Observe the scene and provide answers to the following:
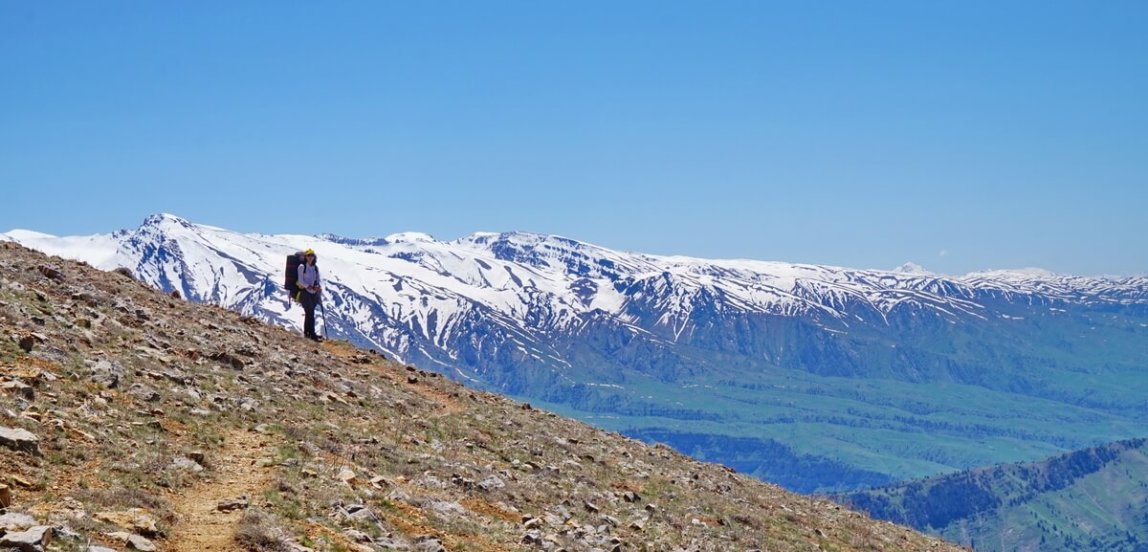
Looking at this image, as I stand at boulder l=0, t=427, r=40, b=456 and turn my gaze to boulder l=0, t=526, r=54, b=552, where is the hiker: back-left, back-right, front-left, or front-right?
back-left

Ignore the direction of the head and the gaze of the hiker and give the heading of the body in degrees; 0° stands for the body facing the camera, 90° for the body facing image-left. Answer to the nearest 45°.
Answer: approximately 315°

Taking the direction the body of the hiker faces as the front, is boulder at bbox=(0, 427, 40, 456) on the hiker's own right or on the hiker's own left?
on the hiker's own right

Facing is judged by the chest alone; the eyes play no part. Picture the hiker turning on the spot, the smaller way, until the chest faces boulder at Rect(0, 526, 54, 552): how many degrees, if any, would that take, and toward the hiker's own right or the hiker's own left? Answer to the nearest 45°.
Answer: approximately 45° to the hiker's own right

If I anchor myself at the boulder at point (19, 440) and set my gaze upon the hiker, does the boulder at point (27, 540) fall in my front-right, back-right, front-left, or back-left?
back-right
